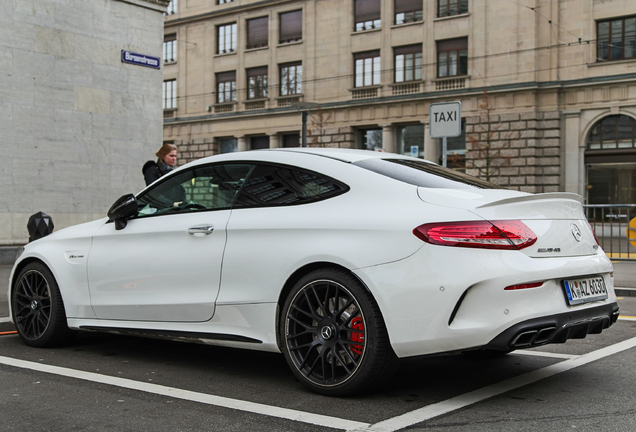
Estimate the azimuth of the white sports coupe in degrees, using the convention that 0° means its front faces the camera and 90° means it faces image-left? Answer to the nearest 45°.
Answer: approximately 135°

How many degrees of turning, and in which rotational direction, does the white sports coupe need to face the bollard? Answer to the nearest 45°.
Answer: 0° — it already faces it

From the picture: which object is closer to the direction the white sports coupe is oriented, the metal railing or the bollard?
the bollard
